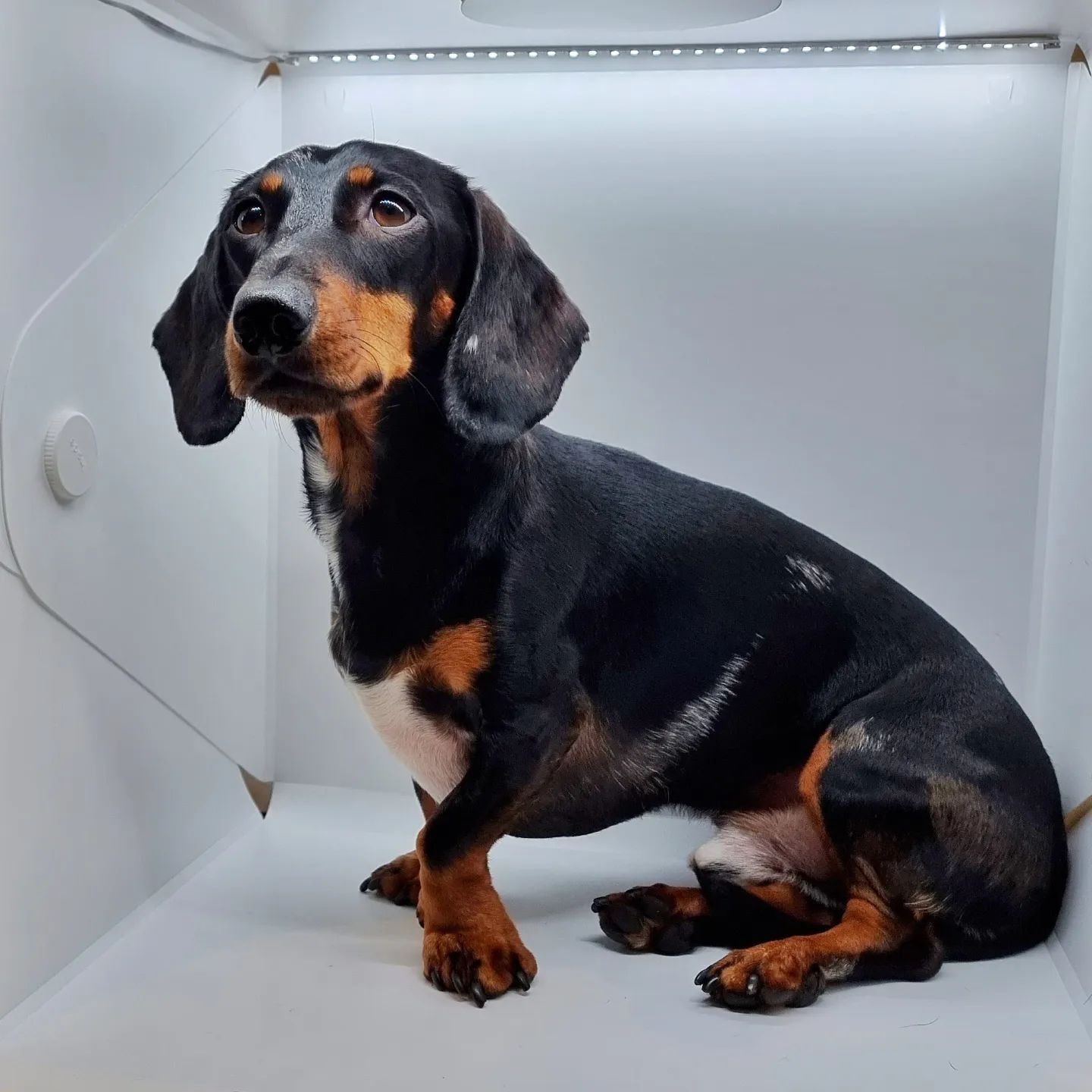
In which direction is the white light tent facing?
toward the camera

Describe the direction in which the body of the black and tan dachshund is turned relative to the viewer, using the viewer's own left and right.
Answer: facing the viewer and to the left of the viewer
